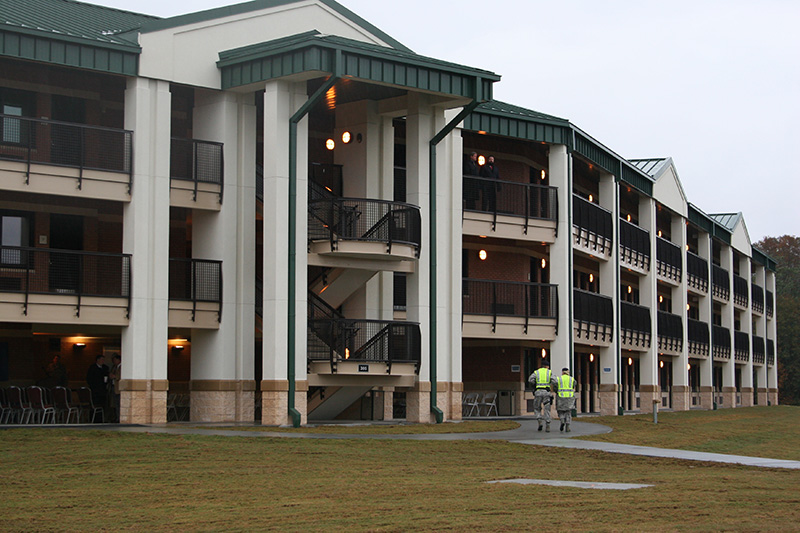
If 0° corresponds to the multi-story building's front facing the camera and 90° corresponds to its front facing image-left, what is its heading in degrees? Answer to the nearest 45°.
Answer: approximately 315°

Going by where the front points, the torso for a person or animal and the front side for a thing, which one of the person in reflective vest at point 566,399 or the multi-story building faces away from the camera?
the person in reflective vest

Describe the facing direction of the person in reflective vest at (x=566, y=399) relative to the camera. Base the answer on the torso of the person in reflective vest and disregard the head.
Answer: away from the camera

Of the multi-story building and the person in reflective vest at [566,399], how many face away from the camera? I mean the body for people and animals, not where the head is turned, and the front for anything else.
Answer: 1

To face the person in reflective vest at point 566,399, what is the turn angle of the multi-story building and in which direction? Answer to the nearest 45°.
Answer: approximately 45° to its left
